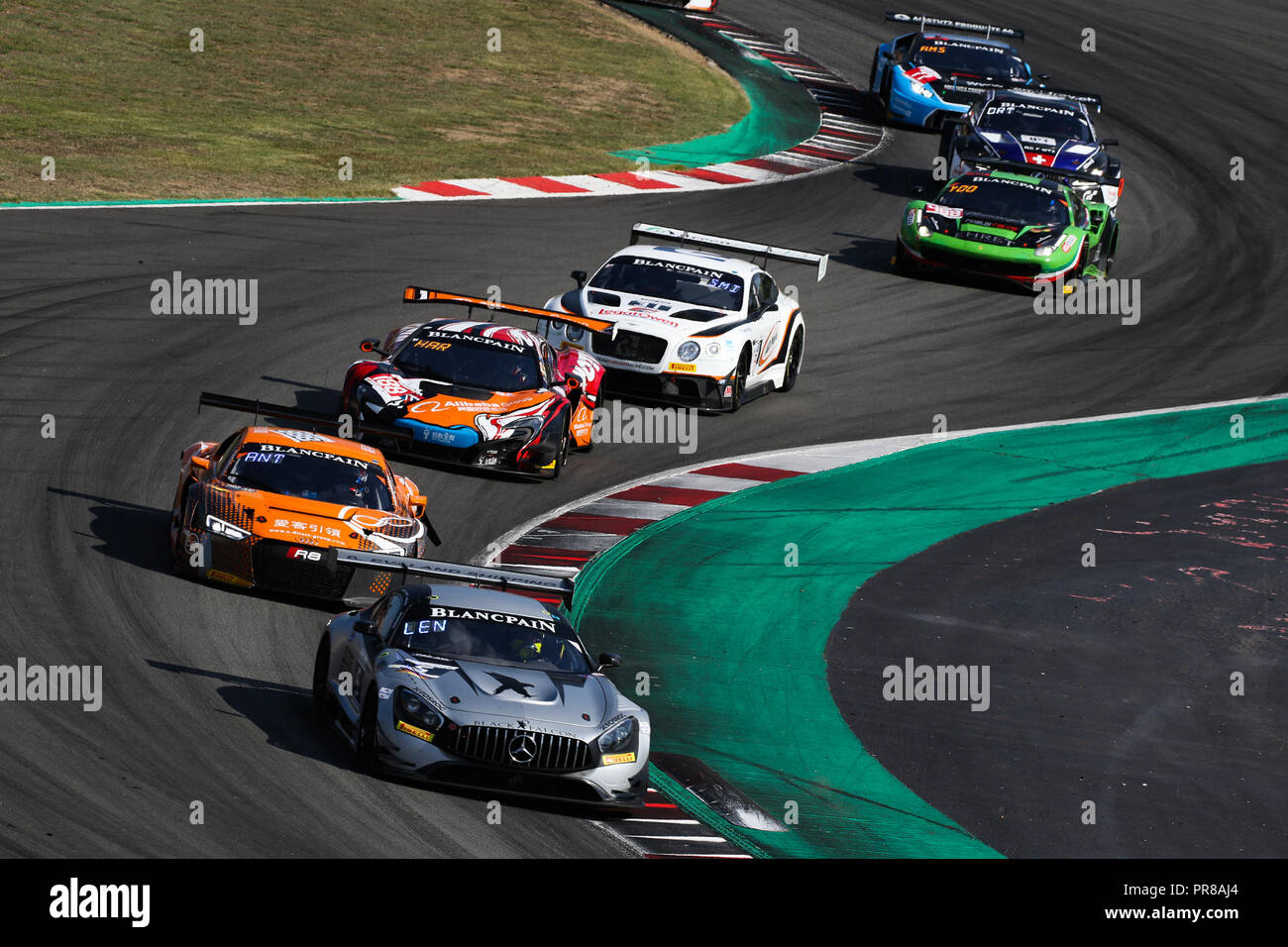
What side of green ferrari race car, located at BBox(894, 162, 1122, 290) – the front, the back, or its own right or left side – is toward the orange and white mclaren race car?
front

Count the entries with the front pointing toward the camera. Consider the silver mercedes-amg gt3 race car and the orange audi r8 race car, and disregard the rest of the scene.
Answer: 2

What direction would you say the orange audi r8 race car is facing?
toward the camera

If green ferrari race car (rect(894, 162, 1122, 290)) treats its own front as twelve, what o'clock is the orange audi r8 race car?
The orange audi r8 race car is roughly at 11 o'clock from the green ferrari race car.

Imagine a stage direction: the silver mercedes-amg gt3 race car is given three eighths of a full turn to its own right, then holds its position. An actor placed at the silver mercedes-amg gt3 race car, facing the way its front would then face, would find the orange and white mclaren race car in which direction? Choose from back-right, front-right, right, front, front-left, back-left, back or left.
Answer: front-right

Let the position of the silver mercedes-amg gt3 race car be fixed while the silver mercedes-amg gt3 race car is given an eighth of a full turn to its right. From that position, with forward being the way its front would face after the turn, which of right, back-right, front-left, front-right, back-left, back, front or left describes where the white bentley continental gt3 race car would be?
back-right

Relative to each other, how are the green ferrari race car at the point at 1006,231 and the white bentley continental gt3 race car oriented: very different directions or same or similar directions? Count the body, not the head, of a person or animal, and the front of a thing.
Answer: same or similar directions

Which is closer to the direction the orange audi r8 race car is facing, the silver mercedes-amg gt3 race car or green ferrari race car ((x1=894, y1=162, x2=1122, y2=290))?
the silver mercedes-amg gt3 race car

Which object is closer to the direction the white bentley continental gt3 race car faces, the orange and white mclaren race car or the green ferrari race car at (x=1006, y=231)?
the orange and white mclaren race car

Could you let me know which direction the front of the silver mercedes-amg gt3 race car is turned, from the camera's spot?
facing the viewer

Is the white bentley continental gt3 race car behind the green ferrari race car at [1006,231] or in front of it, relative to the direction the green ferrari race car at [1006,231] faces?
in front

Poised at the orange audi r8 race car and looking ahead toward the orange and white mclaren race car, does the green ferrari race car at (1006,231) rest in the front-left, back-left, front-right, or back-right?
front-right

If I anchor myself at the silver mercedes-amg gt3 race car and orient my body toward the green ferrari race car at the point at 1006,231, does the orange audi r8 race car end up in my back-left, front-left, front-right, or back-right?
front-left

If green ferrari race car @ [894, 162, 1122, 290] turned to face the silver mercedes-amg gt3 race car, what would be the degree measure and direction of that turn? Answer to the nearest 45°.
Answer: approximately 45° to its left

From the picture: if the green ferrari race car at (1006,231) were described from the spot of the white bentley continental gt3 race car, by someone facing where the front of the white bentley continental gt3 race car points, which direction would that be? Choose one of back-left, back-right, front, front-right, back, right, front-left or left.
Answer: back

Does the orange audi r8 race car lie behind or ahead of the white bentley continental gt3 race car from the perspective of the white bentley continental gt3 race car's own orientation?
ahead

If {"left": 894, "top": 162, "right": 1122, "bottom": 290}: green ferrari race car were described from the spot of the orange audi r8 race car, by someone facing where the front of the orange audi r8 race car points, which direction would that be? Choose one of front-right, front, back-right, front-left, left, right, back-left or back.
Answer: back-left
